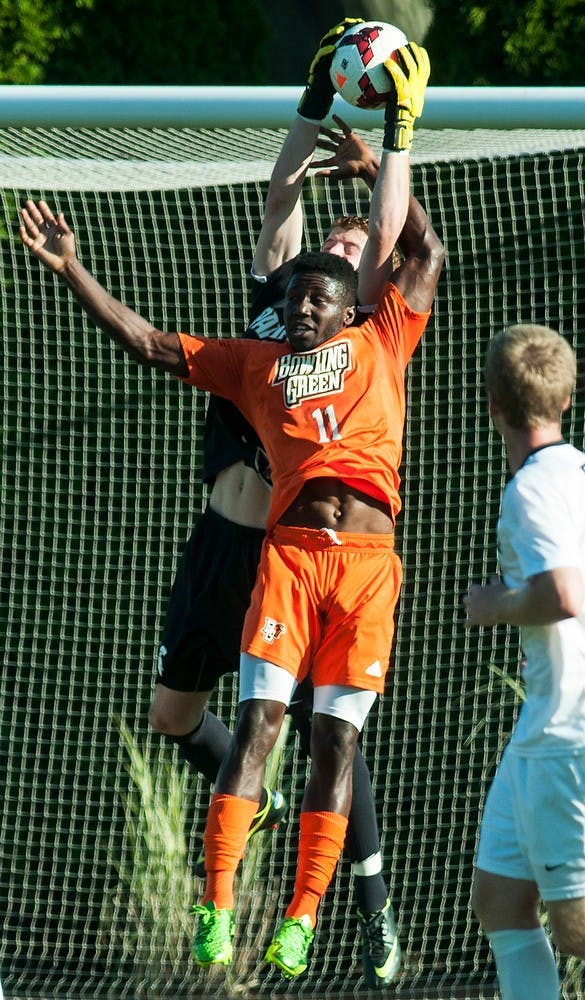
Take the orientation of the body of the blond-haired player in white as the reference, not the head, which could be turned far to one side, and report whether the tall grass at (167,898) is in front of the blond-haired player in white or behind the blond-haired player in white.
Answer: in front

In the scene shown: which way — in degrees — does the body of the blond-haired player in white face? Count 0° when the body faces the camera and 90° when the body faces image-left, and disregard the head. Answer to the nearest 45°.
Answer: approximately 135°

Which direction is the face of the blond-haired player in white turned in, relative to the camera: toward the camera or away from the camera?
away from the camera
